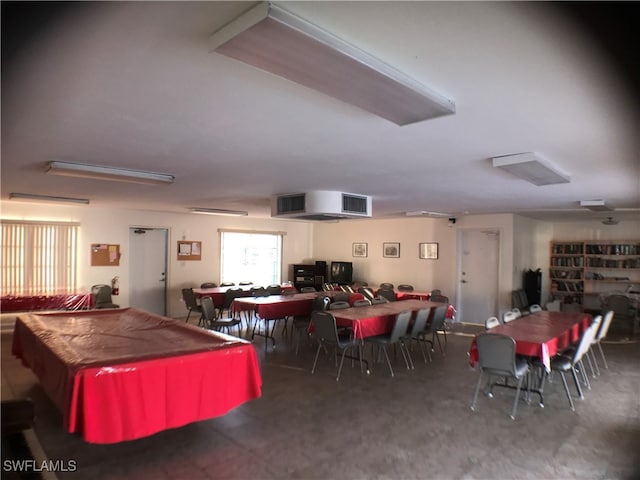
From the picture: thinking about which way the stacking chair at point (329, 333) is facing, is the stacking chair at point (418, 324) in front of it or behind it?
in front

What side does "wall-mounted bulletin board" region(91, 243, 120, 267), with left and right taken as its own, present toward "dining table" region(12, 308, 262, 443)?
front

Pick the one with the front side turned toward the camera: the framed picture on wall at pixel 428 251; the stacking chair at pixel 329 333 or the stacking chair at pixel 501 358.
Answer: the framed picture on wall

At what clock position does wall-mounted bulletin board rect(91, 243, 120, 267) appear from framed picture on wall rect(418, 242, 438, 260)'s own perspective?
The wall-mounted bulletin board is roughly at 2 o'clock from the framed picture on wall.

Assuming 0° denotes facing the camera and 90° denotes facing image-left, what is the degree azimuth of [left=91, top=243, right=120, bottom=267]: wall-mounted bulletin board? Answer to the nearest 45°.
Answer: approximately 0°

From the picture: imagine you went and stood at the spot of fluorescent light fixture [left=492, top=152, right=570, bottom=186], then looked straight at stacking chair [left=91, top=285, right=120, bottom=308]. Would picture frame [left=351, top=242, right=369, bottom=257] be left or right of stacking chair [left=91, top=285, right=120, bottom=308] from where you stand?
right

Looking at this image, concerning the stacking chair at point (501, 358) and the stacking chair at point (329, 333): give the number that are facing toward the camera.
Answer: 0

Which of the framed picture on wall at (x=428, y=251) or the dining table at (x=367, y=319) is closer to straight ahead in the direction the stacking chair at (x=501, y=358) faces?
the framed picture on wall

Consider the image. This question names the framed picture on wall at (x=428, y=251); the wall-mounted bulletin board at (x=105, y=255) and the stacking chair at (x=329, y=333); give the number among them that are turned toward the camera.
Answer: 2

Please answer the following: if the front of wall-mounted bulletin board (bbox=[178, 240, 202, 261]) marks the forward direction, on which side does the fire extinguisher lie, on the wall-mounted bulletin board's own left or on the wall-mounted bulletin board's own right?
on the wall-mounted bulletin board's own right
